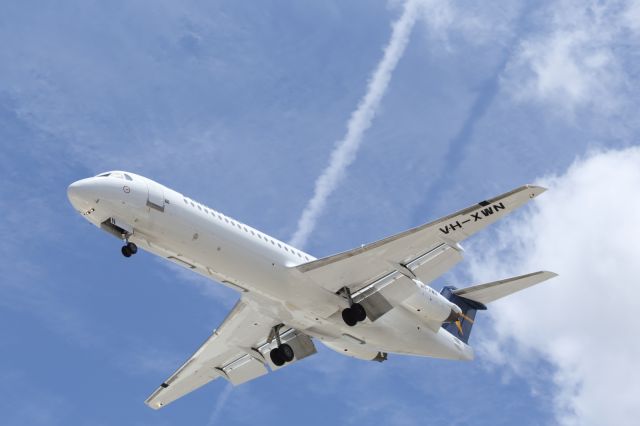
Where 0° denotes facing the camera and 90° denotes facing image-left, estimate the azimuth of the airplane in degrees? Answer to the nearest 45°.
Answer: approximately 45°
